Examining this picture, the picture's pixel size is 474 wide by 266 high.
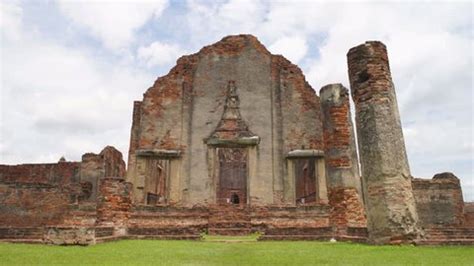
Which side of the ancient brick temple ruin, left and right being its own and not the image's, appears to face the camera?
front
